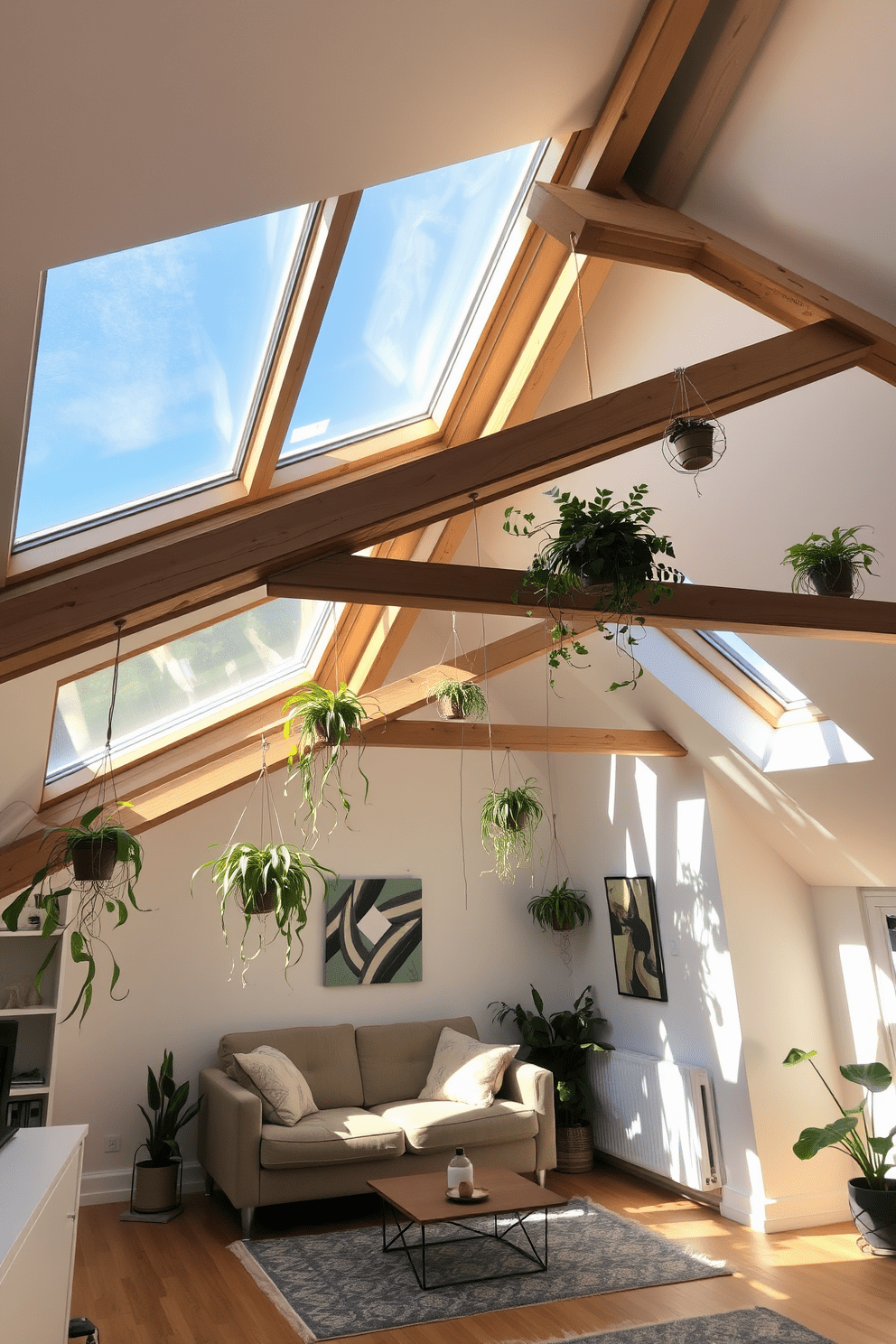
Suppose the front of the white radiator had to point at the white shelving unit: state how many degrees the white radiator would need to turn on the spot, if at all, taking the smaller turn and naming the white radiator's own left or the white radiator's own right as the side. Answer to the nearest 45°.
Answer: approximately 45° to the white radiator's own right

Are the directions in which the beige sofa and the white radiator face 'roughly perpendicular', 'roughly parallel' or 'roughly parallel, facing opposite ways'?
roughly perpendicular

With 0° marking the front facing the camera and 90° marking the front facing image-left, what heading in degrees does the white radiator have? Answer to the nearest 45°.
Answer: approximately 45°

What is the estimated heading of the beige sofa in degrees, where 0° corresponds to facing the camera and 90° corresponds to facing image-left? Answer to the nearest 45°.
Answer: approximately 315°

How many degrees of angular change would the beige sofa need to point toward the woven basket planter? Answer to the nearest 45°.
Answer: approximately 90° to its left
